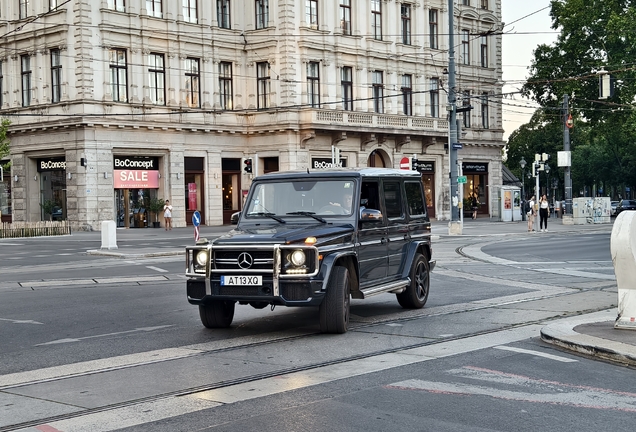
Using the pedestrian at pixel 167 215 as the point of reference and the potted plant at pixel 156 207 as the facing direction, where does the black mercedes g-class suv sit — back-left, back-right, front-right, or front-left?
back-left

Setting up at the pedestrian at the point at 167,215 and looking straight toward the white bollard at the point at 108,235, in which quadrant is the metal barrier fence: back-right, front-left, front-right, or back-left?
front-right

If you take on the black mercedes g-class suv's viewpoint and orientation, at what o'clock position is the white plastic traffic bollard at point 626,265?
The white plastic traffic bollard is roughly at 8 o'clock from the black mercedes g-class suv.

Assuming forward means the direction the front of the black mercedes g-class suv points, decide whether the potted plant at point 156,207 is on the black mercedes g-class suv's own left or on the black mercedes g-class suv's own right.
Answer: on the black mercedes g-class suv's own right

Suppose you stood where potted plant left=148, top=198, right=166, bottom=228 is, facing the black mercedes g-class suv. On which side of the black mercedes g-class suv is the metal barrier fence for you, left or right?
right

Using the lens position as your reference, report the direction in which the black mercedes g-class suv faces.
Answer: facing the viewer and to the left of the viewer

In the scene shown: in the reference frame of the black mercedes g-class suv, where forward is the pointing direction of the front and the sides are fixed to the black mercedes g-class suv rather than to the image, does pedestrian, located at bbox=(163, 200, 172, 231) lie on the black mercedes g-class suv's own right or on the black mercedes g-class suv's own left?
on the black mercedes g-class suv's own right

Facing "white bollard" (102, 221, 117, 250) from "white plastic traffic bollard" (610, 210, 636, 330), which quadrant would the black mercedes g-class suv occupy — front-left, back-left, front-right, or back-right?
front-left

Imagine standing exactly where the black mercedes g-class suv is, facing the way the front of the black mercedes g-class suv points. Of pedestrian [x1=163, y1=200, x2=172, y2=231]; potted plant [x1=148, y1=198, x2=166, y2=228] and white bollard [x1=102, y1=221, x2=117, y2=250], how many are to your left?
0

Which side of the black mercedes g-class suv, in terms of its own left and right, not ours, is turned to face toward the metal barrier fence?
right

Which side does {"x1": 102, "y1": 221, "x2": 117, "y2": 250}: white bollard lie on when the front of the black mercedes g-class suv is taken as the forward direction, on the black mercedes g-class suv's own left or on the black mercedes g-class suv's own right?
on the black mercedes g-class suv's own right
